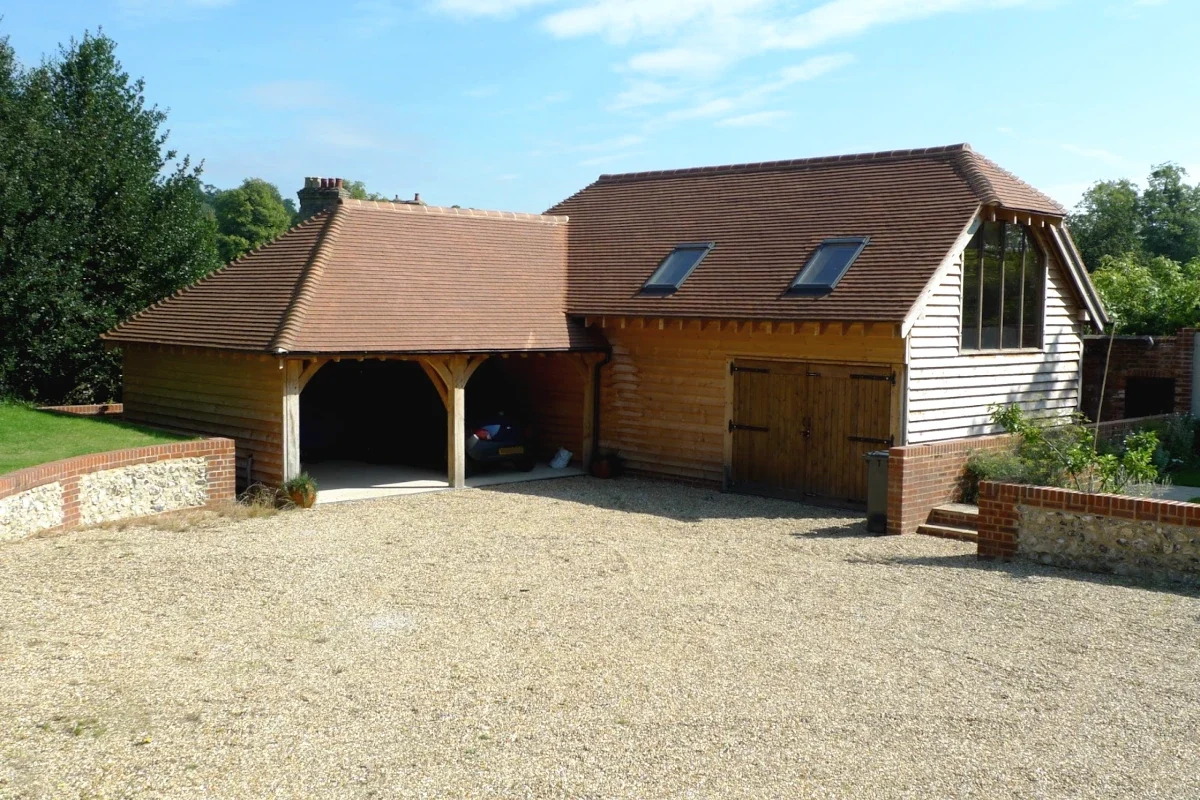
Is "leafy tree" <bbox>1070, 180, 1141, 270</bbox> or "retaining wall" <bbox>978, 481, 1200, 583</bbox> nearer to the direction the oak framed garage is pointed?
the retaining wall

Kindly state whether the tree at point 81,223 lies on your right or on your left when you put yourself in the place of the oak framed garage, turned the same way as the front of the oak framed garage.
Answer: on your right

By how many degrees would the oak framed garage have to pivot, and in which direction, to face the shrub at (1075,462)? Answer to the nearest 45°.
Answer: approximately 45° to its left

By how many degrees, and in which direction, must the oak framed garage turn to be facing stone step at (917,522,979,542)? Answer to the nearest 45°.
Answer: approximately 45° to its left

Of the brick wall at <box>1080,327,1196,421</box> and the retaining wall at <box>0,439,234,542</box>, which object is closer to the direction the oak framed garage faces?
the retaining wall

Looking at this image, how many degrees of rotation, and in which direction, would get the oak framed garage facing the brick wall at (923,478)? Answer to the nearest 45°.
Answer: approximately 45° to its left

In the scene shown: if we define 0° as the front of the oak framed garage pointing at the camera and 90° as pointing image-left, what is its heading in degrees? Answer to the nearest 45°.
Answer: approximately 0°

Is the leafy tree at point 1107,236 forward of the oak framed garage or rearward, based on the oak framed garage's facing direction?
rearward

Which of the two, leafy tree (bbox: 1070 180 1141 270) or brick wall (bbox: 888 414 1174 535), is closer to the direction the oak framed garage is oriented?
the brick wall

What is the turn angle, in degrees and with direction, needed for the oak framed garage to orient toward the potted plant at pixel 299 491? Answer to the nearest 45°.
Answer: approximately 90° to its right

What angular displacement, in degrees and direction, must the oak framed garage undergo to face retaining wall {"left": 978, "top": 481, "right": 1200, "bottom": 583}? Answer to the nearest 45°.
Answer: approximately 45° to its left

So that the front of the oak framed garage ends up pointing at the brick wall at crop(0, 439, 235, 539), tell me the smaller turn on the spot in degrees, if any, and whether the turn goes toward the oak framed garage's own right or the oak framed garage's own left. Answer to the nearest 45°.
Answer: approximately 45° to the oak framed garage's own right
